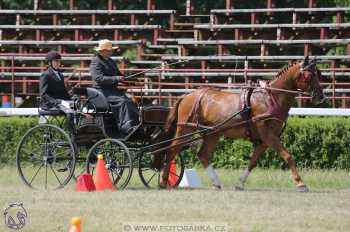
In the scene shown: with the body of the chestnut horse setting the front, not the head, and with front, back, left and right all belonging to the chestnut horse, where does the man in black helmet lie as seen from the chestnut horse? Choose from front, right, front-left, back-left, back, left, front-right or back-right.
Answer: back

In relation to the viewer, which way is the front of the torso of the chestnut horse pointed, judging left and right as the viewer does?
facing to the right of the viewer

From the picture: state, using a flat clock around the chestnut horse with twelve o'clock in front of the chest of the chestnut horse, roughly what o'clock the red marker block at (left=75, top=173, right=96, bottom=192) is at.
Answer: The red marker block is roughly at 5 o'clock from the chestnut horse.

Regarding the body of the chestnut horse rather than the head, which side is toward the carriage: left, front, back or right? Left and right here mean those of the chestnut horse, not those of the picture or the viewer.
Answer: back

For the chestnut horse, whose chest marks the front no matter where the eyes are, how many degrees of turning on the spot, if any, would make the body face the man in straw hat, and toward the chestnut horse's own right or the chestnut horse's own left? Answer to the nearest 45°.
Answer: approximately 180°
